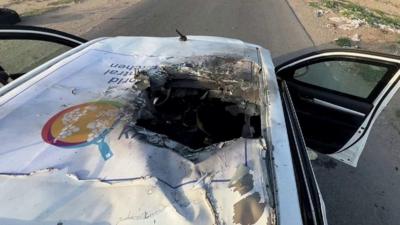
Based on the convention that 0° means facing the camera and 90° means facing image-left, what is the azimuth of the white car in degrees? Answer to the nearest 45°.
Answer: approximately 180°

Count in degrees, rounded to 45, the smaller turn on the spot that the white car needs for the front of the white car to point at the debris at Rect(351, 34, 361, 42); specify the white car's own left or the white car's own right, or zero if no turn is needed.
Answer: approximately 45° to the white car's own right
